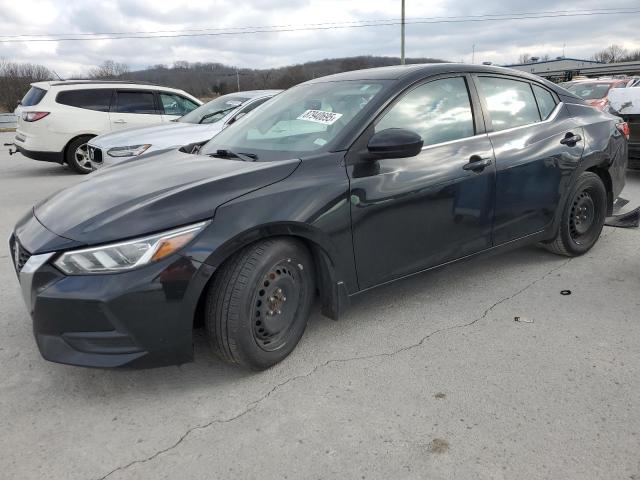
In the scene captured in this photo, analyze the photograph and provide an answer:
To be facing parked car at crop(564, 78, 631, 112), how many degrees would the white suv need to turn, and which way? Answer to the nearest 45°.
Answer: approximately 45° to its right

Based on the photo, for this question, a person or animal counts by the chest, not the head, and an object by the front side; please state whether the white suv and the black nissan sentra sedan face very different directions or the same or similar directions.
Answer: very different directions

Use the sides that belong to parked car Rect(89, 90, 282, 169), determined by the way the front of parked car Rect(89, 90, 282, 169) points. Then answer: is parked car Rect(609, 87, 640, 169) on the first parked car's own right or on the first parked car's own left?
on the first parked car's own left

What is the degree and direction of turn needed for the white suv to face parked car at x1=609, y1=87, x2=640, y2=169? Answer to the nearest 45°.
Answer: approximately 90° to its right
